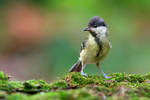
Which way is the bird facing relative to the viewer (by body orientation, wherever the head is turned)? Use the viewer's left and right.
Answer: facing the viewer and to the right of the viewer
